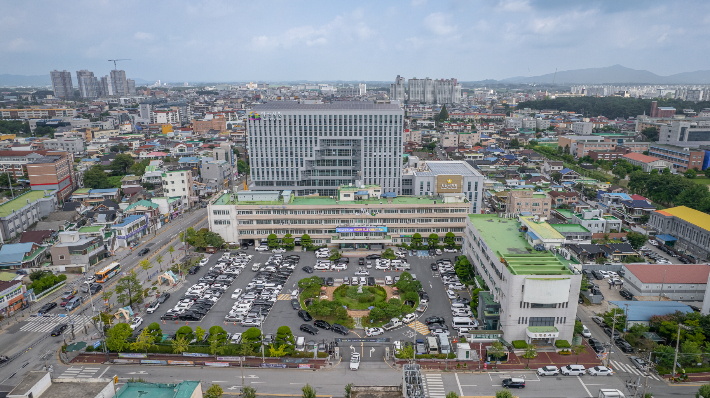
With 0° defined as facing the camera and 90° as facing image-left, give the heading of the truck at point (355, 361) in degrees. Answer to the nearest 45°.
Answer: approximately 0°

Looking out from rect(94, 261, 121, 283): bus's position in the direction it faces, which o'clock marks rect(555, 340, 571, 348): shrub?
The shrub is roughly at 9 o'clock from the bus.

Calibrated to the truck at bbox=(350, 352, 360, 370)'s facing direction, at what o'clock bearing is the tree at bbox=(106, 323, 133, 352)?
The tree is roughly at 3 o'clock from the truck.

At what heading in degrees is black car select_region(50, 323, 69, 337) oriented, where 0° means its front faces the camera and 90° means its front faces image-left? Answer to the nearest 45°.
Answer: approximately 45°

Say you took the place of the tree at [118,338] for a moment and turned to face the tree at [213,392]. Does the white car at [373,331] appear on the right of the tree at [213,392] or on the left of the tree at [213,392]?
left

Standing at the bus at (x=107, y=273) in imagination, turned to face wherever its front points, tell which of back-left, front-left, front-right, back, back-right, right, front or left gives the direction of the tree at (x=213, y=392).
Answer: front-left

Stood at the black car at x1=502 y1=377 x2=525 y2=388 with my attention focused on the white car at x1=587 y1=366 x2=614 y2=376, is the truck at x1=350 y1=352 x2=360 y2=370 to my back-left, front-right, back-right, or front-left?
back-left

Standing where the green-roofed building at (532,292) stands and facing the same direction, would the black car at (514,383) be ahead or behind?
ahead

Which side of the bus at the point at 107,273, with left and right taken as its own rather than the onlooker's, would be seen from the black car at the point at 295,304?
left

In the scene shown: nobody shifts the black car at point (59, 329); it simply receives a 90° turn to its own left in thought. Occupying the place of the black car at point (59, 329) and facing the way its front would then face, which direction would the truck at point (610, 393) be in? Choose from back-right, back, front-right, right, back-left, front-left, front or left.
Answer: back
